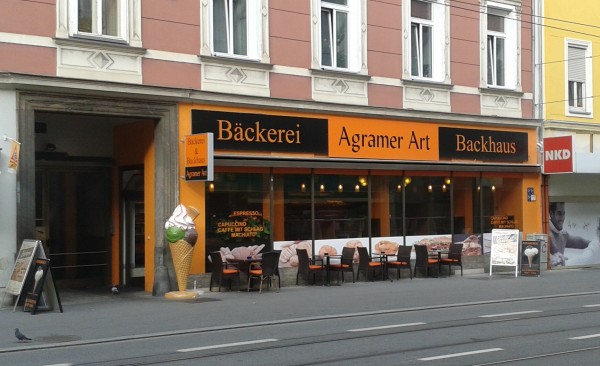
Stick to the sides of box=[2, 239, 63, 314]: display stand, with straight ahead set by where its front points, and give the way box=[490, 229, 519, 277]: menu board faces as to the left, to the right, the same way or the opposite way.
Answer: the same way

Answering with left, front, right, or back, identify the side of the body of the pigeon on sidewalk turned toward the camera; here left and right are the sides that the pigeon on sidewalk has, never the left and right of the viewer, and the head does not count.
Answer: left

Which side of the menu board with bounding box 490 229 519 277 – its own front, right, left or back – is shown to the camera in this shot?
front

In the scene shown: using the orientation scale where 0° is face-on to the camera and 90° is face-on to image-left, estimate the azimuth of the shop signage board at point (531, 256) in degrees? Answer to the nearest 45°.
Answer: approximately 0°

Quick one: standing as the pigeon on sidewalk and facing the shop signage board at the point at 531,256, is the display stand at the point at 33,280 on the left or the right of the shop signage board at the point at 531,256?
left

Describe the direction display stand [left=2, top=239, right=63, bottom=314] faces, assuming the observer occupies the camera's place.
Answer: facing the viewer and to the left of the viewer

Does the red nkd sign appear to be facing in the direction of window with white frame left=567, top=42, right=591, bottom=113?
no

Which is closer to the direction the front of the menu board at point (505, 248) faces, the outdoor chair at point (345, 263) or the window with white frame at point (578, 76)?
the outdoor chair

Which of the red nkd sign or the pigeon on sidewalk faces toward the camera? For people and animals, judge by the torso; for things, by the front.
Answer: the red nkd sign

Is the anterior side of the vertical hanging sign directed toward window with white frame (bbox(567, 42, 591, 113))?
no

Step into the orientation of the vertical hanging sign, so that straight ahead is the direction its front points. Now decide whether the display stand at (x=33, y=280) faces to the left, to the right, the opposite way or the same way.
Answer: the same way

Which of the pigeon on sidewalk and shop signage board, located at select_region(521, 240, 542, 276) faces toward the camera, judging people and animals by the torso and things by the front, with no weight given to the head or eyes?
the shop signage board

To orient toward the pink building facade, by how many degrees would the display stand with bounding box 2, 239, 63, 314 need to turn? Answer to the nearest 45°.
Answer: approximately 180°

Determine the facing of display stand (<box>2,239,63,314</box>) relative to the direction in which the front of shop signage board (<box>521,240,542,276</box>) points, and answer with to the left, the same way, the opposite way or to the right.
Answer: the same way

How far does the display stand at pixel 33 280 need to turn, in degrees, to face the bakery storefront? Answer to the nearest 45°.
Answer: approximately 180°

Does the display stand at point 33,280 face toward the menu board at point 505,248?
no
